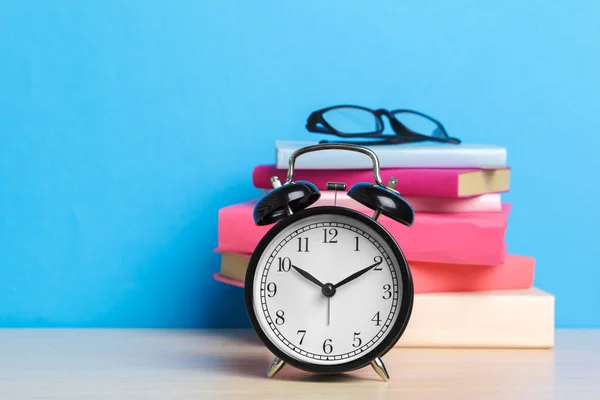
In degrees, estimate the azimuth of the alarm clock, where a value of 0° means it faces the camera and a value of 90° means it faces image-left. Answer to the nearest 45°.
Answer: approximately 0°
